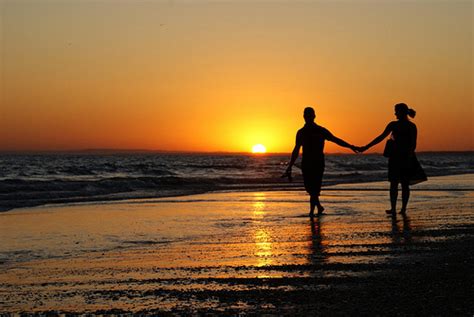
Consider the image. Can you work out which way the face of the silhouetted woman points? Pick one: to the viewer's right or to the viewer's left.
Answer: to the viewer's left

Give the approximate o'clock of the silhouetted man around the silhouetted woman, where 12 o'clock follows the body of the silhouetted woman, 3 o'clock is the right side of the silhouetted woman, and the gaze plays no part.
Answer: The silhouetted man is roughly at 1 o'clock from the silhouetted woman.
